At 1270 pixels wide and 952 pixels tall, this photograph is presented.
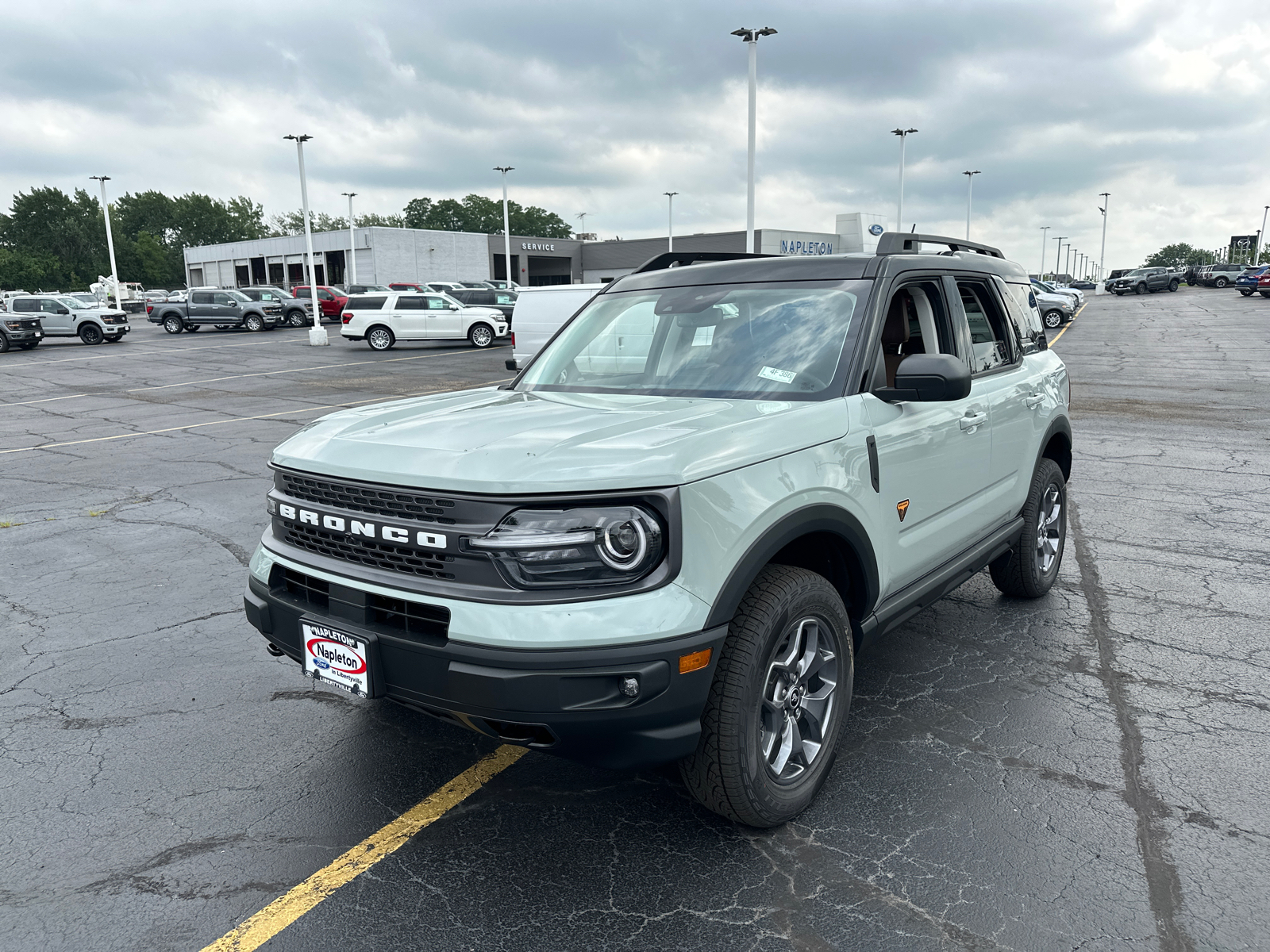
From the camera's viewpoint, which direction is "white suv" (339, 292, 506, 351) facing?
to the viewer's right

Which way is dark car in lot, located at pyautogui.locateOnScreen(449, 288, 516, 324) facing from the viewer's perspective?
to the viewer's right

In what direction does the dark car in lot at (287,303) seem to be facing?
to the viewer's right

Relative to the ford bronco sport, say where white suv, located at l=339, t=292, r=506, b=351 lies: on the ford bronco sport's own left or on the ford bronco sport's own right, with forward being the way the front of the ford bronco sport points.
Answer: on the ford bronco sport's own right

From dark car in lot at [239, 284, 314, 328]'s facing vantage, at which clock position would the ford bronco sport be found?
The ford bronco sport is roughly at 3 o'clock from the dark car in lot.

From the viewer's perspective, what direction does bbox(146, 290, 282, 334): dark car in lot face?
to the viewer's right

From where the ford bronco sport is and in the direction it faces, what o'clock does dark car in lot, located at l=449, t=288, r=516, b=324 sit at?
The dark car in lot is roughly at 4 o'clock from the ford bronco sport.

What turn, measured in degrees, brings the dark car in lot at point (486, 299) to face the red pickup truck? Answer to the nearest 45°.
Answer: approximately 135° to its left
